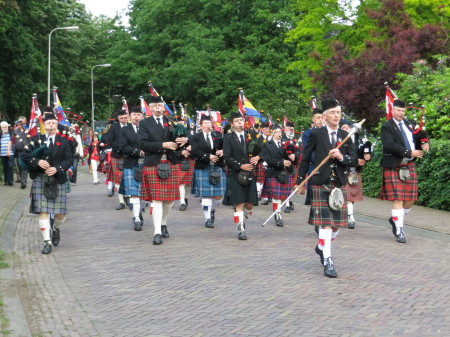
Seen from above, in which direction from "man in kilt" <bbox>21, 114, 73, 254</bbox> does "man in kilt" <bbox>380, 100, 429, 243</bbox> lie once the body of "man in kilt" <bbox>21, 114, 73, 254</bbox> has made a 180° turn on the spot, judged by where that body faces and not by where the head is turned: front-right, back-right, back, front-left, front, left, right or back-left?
right

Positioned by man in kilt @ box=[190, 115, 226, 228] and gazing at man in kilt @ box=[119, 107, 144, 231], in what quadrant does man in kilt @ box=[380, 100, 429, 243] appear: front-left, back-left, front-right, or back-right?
back-left

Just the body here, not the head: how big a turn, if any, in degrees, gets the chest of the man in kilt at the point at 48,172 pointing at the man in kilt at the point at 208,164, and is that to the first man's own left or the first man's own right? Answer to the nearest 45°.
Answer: approximately 135° to the first man's own left

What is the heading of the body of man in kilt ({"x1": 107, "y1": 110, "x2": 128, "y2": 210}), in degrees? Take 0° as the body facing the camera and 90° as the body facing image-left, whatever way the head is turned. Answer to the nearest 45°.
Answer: approximately 0°

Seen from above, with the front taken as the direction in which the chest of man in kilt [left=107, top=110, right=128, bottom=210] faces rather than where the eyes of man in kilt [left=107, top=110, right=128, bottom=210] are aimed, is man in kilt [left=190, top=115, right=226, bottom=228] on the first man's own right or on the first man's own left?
on the first man's own left

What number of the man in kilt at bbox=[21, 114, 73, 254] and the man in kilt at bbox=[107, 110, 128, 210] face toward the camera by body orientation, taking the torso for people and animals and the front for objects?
2

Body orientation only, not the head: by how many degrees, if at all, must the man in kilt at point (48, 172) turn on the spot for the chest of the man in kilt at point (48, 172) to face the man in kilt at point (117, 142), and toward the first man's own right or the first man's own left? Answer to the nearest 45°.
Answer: approximately 180°

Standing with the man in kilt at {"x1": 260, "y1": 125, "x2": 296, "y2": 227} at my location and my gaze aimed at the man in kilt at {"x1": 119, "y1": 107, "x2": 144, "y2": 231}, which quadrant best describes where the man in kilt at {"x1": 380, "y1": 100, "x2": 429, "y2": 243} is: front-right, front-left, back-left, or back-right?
back-left

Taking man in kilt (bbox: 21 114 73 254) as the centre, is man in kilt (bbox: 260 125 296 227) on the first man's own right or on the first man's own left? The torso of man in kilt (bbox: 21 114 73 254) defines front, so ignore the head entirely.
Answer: on the first man's own left

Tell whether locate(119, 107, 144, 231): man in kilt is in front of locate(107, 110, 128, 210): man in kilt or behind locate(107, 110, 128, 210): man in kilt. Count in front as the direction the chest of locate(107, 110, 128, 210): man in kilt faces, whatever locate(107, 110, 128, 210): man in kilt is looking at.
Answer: in front

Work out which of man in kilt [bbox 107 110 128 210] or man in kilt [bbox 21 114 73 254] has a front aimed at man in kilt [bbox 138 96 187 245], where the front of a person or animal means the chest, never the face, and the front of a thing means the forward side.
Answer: man in kilt [bbox 107 110 128 210]
